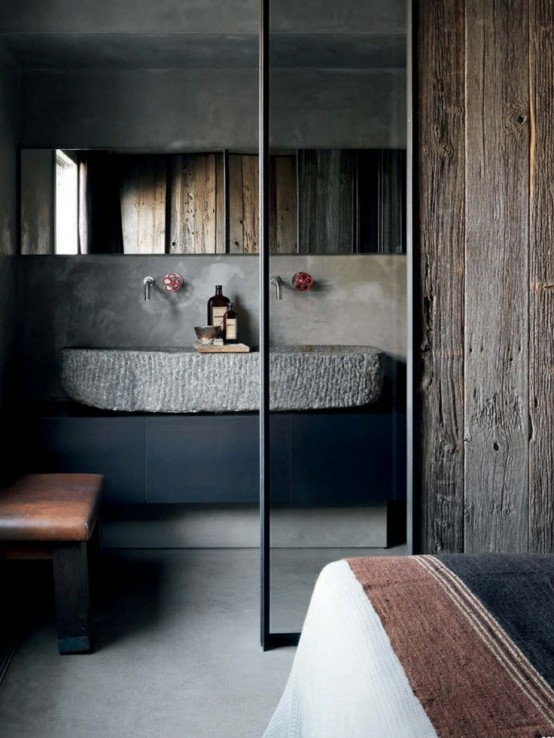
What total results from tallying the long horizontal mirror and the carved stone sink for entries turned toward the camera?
2

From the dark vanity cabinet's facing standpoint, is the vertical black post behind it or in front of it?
in front

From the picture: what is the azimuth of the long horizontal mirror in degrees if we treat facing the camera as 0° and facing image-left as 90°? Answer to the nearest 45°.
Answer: approximately 0°

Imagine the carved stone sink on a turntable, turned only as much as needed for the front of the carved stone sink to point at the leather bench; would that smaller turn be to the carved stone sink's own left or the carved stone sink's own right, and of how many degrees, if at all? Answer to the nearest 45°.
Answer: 0° — it already faces it

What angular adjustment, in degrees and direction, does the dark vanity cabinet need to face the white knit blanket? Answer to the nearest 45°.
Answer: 0° — it already faces it
